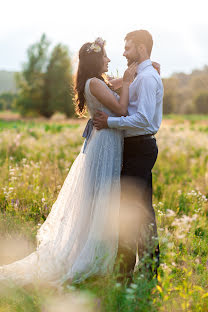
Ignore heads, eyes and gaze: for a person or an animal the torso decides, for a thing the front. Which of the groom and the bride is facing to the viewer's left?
the groom

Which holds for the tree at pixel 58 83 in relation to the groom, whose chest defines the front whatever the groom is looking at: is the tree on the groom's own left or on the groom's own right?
on the groom's own right

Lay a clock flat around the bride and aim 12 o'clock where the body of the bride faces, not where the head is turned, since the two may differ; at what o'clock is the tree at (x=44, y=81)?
The tree is roughly at 9 o'clock from the bride.

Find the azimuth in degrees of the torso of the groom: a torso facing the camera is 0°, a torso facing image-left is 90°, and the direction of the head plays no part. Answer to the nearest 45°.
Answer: approximately 90°

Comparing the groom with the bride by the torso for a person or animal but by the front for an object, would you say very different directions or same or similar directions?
very different directions

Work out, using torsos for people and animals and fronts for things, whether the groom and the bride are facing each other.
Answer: yes

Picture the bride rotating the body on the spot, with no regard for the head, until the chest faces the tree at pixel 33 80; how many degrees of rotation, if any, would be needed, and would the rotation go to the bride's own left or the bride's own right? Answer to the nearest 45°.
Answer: approximately 90° to the bride's own left

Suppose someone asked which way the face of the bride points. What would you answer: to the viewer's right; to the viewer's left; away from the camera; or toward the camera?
to the viewer's right

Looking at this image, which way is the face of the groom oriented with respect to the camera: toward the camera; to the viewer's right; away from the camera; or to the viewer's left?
to the viewer's left

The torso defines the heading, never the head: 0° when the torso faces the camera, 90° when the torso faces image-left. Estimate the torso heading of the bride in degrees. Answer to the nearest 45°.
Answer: approximately 270°

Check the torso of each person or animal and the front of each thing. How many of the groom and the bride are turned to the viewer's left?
1

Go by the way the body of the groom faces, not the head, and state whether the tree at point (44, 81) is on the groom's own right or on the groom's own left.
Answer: on the groom's own right
